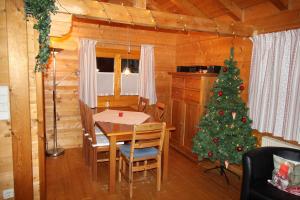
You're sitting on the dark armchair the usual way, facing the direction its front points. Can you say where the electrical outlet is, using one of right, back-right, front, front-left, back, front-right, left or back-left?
front

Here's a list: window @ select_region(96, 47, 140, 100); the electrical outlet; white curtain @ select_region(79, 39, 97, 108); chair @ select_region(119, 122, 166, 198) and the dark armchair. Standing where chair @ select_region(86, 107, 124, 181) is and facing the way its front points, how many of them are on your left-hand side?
2

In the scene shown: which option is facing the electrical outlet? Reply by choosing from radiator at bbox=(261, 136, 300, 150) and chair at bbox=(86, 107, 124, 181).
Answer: the radiator

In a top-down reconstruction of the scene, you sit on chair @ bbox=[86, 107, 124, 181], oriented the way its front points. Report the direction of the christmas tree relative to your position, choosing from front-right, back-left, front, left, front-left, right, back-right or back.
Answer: front

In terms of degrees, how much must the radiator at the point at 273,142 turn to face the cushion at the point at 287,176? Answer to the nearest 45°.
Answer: approximately 45° to its left

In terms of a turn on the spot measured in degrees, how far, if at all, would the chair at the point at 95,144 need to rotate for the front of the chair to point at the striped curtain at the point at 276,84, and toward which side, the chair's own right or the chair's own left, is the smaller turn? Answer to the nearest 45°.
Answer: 0° — it already faces it

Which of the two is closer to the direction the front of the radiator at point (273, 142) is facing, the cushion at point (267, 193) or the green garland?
the green garland

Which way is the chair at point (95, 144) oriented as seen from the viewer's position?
to the viewer's right

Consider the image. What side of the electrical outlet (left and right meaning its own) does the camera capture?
front

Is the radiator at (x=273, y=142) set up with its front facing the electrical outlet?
yes

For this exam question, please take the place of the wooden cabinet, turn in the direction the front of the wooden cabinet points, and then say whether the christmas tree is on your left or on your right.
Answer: on your left

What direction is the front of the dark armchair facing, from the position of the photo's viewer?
facing the viewer and to the left of the viewer

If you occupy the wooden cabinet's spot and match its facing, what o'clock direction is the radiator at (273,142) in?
The radiator is roughly at 9 o'clock from the wooden cabinet.

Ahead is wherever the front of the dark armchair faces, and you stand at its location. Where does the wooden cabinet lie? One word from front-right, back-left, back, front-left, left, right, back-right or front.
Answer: right

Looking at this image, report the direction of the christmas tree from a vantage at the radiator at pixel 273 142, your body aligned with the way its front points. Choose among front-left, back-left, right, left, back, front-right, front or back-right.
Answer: front-right

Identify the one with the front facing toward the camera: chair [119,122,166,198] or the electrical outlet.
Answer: the electrical outlet

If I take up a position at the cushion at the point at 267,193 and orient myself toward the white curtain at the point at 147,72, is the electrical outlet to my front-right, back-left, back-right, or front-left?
front-left
